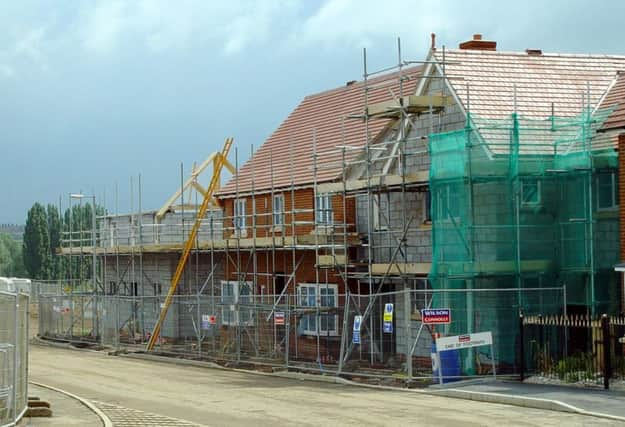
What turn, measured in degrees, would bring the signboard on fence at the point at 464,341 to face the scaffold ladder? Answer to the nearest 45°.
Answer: approximately 135° to its right

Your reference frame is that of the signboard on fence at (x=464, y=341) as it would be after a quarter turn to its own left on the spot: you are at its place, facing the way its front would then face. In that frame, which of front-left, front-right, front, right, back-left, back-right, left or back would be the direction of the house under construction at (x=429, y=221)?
left

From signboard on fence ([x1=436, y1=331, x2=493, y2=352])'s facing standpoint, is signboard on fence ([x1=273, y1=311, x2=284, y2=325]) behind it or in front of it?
behind

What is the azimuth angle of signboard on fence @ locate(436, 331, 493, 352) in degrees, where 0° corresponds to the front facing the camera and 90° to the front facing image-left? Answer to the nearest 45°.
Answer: approximately 0°

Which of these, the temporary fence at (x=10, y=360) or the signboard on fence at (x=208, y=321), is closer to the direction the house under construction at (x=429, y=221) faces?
the temporary fence

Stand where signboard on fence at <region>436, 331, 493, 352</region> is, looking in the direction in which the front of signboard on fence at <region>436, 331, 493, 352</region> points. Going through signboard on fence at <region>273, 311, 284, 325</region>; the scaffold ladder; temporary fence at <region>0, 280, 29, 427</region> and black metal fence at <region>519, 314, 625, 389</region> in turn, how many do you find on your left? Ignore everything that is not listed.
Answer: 1

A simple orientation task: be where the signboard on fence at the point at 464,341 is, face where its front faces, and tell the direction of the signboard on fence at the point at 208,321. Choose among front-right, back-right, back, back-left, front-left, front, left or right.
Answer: back-right

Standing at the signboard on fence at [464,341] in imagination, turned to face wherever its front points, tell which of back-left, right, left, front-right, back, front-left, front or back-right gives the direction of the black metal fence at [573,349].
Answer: left

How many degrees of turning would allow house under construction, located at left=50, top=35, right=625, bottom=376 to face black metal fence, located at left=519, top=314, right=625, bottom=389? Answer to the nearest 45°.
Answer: approximately 90° to its left

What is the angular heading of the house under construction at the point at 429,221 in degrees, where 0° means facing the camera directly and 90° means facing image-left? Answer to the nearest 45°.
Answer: approximately 45°
